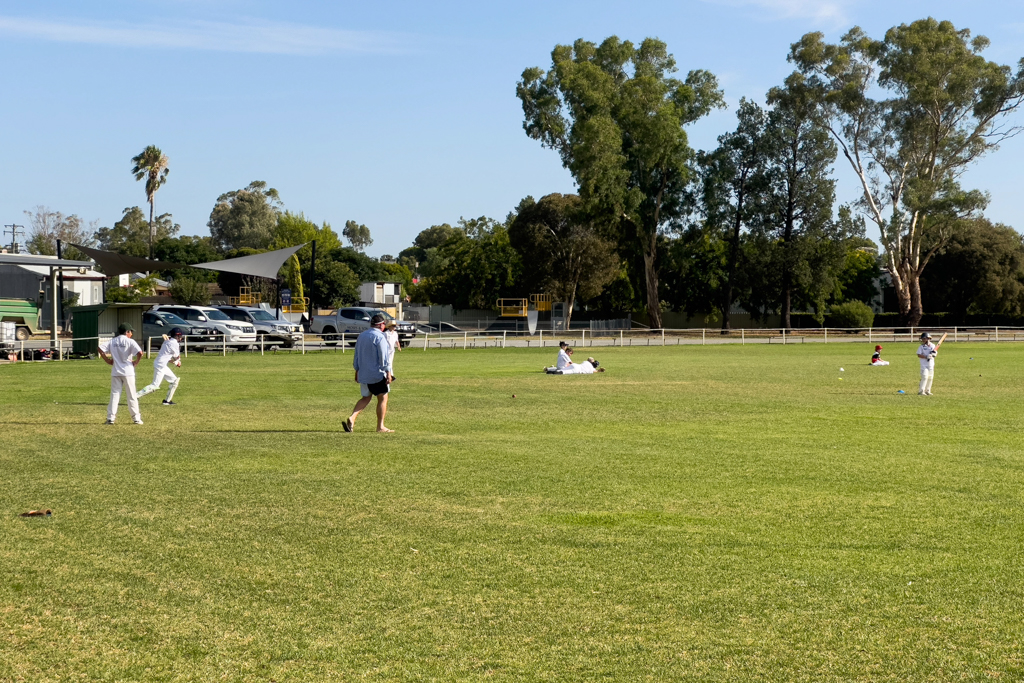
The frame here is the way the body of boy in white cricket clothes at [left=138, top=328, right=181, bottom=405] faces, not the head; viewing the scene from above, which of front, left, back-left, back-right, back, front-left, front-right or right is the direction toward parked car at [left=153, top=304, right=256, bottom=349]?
left

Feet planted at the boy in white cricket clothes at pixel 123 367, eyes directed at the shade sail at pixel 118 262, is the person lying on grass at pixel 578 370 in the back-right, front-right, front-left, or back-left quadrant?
front-right

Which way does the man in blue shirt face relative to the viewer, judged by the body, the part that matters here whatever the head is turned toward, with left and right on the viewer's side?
facing away from the viewer and to the right of the viewer

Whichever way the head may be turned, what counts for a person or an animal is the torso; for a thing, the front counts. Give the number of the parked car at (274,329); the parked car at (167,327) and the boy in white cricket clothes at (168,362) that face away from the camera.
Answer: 0

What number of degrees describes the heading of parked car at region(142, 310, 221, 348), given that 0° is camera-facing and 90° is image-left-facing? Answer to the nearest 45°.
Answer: approximately 315°

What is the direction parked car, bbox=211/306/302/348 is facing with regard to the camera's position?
facing the viewer and to the right of the viewer

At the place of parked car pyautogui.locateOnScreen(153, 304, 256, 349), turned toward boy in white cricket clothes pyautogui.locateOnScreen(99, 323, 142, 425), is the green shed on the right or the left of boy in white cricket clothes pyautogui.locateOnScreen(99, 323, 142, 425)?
right

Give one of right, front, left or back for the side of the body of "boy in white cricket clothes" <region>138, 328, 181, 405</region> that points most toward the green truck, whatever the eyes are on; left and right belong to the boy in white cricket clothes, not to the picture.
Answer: left

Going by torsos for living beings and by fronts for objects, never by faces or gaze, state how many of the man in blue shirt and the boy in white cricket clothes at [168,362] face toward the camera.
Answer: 0

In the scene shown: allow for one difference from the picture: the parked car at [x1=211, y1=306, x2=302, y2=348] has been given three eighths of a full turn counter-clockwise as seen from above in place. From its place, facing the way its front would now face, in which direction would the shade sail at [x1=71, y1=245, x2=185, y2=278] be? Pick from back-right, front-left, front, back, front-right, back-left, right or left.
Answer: back-left

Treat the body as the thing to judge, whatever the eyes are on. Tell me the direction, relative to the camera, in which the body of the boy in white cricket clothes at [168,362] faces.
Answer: to the viewer's right
